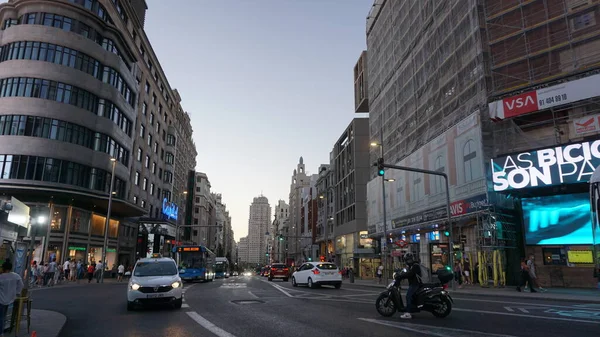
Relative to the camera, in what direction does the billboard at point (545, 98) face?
facing the viewer and to the left of the viewer

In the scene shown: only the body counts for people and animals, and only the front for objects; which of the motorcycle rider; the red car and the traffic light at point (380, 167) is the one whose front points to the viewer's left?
the motorcycle rider

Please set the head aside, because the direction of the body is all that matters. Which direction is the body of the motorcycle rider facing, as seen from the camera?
to the viewer's left

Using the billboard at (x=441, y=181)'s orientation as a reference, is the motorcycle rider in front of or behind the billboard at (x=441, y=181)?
in front

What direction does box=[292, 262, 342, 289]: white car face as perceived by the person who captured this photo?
facing away from the viewer and to the left of the viewer

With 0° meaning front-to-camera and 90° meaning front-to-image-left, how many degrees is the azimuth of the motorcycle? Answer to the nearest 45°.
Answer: approximately 90°

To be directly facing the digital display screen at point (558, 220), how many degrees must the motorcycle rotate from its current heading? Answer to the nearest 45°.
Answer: approximately 135° to its right

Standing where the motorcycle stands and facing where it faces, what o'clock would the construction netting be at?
The construction netting is roughly at 3 o'clock from the motorcycle.

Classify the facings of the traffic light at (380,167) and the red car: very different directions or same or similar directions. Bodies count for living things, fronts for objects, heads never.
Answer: very different directions

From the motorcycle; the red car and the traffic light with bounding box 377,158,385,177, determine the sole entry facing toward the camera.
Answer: the traffic light

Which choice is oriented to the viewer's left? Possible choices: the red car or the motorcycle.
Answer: the motorcycle
